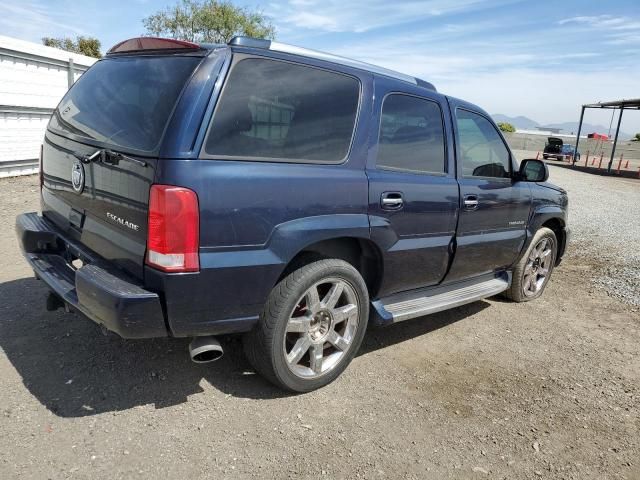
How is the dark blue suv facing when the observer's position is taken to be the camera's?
facing away from the viewer and to the right of the viewer

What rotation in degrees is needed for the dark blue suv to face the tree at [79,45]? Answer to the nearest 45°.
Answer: approximately 90° to its left

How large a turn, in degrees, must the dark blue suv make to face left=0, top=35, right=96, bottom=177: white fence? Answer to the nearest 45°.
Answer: approximately 90° to its left

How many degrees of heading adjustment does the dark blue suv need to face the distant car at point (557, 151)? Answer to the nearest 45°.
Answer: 0° — it already faces it
